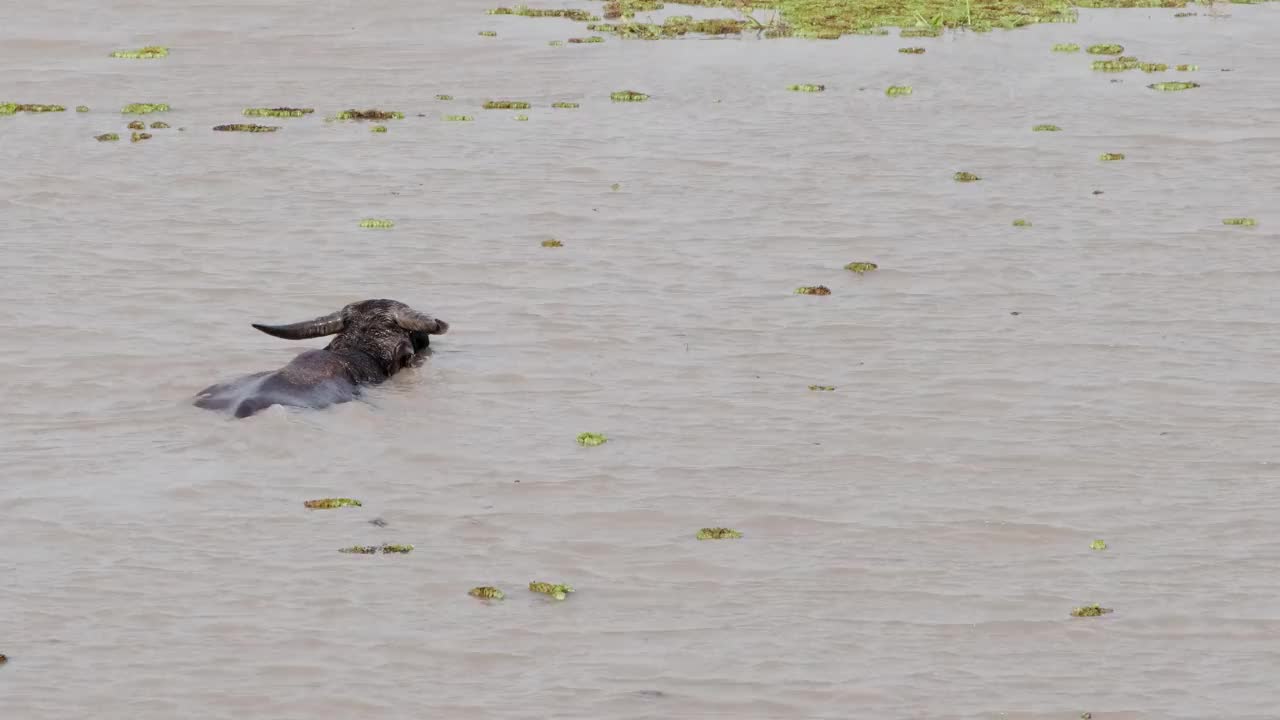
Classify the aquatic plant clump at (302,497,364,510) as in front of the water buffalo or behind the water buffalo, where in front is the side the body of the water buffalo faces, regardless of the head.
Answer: behind

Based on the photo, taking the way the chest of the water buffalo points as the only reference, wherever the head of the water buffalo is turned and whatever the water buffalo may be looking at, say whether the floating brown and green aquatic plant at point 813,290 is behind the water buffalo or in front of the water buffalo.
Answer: in front

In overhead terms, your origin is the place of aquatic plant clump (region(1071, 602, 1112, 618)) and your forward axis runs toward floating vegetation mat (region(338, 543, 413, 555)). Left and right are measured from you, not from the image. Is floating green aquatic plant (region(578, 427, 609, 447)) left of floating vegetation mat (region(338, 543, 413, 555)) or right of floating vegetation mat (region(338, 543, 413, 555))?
right

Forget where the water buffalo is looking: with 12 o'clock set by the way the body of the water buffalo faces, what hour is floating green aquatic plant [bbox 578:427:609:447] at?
The floating green aquatic plant is roughly at 3 o'clock from the water buffalo.

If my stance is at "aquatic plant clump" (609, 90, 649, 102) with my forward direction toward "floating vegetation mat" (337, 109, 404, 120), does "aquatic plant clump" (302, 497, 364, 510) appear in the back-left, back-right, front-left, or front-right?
front-left

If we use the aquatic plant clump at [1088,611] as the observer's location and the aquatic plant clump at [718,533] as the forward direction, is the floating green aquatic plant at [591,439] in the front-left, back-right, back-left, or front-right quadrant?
front-right

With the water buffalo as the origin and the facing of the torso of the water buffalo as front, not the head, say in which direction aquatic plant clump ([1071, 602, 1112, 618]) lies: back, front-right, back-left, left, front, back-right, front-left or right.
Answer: right

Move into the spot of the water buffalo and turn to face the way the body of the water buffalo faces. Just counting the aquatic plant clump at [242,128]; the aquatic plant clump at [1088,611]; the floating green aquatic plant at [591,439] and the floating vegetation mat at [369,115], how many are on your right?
2

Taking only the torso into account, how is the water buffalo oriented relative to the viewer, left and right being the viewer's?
facing away from the viewer and to the right of the viewer

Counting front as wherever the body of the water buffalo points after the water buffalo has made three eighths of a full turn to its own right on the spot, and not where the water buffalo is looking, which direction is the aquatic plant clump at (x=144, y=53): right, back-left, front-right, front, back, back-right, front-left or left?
back

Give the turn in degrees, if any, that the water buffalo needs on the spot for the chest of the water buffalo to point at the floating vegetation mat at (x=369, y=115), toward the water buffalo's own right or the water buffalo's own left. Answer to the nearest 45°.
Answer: approximately 45° to the water buffalo's own left

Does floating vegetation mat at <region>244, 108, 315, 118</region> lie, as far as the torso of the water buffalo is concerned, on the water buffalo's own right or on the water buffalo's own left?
on the water buffalo's own left

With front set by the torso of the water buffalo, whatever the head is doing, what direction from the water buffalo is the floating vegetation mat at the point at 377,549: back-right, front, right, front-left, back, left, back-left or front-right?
back-right

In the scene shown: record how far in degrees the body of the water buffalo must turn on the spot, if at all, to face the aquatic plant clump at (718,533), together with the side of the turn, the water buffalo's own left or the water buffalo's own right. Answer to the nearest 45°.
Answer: approximately 90° to the water buffalo's own right
